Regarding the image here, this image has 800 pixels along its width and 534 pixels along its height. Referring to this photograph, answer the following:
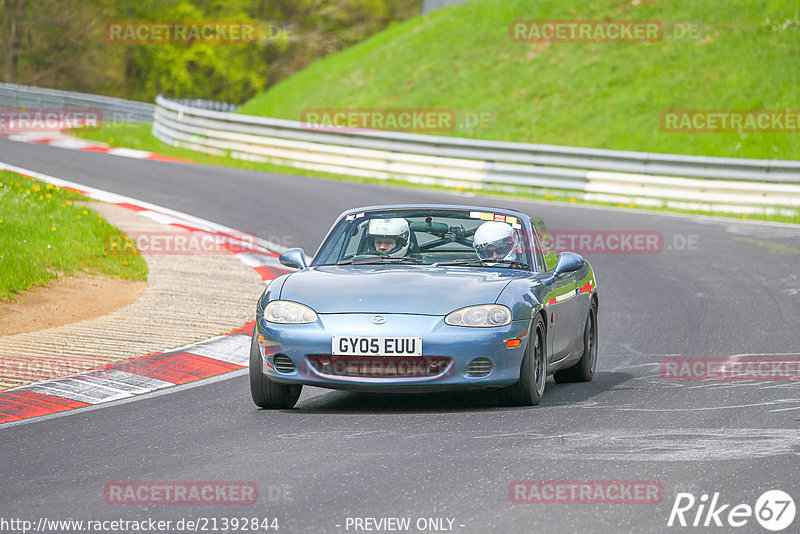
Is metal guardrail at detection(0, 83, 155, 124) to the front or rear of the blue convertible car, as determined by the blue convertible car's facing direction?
to the rear

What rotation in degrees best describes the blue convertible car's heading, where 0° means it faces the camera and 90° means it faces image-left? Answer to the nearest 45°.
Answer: approximately 0°

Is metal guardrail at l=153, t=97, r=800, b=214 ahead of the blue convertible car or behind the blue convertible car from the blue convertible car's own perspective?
behind
